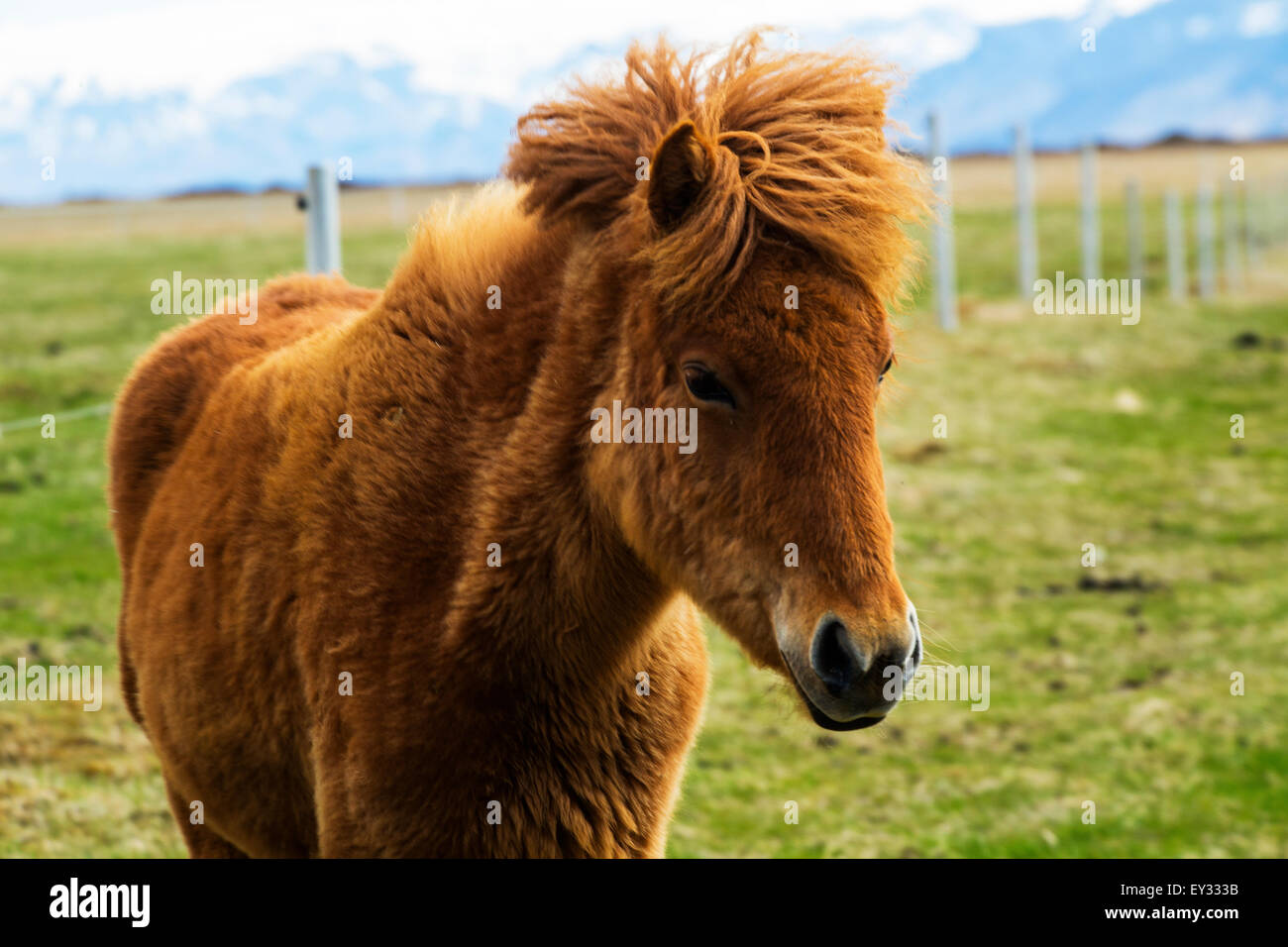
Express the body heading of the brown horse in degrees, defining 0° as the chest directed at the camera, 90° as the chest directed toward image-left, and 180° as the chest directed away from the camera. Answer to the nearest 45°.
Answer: approximately 315°

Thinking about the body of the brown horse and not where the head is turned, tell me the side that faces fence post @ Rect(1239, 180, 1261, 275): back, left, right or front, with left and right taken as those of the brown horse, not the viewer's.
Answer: left

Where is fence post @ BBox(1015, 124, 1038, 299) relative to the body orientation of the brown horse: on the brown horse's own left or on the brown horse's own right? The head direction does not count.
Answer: on the brown horse's own left

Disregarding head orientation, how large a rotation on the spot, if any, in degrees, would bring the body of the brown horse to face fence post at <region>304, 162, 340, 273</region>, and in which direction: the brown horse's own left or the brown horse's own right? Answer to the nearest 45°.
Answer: approximately 135° to the brown horse's own left
